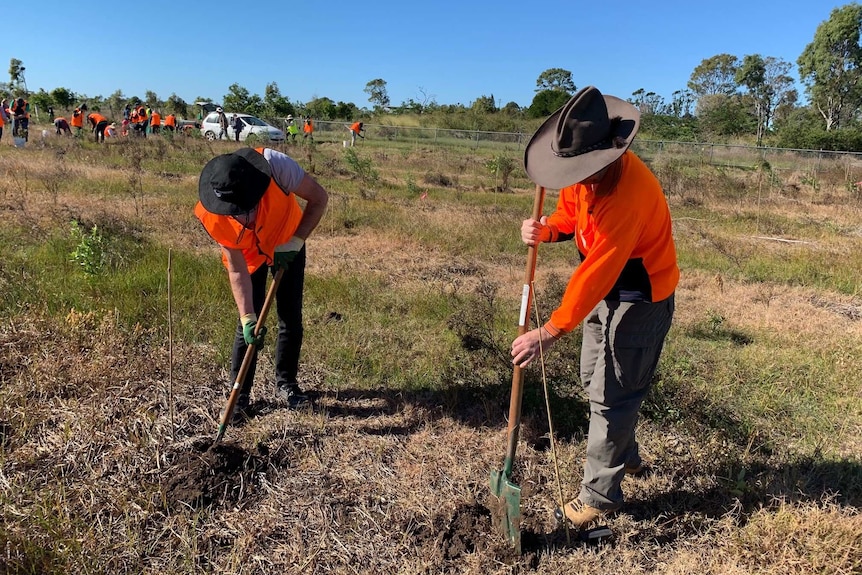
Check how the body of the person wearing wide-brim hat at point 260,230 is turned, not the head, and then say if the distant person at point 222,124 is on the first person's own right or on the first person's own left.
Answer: on the first person's own right

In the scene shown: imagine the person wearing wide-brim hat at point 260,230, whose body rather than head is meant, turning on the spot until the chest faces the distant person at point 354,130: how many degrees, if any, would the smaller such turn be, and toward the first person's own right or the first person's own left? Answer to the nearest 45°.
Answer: approximately 135° to the first person's own right

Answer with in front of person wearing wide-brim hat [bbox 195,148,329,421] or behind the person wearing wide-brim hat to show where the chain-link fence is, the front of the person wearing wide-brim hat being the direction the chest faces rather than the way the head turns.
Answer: behind

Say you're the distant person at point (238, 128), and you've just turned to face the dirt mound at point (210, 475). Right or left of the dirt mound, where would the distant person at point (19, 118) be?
right

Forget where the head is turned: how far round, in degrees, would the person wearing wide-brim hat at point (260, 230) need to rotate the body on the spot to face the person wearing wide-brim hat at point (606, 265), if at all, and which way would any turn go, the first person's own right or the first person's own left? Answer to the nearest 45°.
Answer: approximately 90° to the first person's own left

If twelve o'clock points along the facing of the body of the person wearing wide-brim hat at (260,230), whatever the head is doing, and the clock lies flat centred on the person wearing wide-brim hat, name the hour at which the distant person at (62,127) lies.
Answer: The distant person is roughly at 4 o'clock from the person wearing wide-brim hat.

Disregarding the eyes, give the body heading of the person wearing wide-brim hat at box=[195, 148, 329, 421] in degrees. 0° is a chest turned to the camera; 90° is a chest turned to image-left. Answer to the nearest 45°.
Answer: approximately 45°

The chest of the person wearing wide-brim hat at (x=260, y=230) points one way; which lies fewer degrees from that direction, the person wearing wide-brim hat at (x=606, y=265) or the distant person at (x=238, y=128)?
the person wearing wide-brim hat

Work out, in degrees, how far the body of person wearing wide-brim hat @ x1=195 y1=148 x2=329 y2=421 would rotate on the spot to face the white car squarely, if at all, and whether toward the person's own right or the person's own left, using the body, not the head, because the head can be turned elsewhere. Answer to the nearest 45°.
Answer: approximately 135° to the person's own right

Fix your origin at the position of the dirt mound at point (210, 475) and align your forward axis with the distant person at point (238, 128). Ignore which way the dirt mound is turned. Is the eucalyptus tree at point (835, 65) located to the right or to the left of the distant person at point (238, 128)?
right

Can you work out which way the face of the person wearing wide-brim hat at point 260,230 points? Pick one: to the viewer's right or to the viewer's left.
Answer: to the viewer's left

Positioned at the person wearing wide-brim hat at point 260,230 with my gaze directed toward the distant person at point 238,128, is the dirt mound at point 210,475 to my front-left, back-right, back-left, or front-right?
back-left
